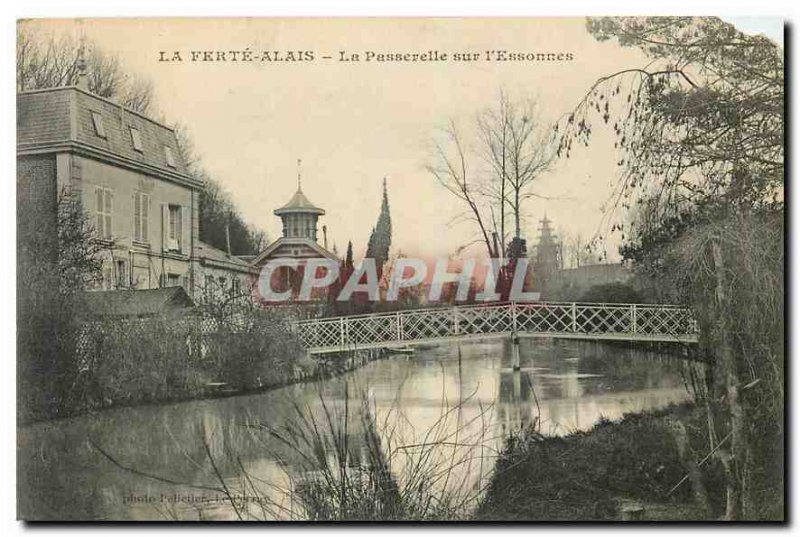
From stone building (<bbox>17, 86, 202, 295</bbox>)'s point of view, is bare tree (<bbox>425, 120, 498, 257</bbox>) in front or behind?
in front

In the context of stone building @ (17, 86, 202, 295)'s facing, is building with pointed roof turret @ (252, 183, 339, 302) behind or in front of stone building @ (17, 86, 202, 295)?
in front

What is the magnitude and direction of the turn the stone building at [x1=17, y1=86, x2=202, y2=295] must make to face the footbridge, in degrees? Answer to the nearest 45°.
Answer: approximately 45° to its left

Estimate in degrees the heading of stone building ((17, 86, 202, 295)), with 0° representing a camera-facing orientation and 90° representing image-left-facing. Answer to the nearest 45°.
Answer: approximately 315°

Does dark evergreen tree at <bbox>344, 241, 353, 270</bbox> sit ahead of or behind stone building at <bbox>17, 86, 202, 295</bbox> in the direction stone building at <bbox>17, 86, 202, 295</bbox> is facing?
ahead

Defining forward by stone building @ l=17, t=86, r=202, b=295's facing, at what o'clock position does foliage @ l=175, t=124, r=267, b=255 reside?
The foliage is roughly at 8 o'clock from the stone building.

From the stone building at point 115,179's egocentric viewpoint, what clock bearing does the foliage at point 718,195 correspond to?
The foliage is roughly at 11 o'clock from the stone building.
